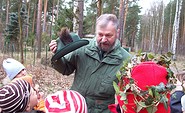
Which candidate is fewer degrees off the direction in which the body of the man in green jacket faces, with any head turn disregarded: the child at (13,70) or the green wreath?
the green wreath

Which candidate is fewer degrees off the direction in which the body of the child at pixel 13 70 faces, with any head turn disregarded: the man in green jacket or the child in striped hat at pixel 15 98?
the man in green jacket

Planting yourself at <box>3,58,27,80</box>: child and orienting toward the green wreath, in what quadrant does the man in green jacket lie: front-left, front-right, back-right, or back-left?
front-left

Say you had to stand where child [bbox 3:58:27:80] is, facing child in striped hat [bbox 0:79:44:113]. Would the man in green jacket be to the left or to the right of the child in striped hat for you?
left

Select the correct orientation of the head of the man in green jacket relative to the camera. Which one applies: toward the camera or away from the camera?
toward the camera

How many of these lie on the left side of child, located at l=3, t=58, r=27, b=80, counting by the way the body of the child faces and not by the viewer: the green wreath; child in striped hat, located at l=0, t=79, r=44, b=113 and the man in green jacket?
0

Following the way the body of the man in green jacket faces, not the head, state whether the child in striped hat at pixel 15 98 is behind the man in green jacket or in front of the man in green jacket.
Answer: in front

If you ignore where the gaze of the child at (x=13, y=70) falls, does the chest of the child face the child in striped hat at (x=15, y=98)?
no

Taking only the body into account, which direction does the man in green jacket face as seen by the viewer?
toward the camera

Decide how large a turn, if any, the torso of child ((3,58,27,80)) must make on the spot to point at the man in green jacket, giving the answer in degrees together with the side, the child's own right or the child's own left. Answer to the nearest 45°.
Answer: approximately 45° to the child's own right

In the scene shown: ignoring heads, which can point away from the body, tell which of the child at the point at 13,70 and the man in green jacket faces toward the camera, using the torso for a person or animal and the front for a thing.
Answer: the man in green jacket

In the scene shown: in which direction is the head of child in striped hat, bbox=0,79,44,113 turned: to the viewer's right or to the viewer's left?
to the viewer's right

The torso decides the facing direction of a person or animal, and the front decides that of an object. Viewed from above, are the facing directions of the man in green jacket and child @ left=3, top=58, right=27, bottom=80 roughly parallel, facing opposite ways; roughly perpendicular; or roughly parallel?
roughly perpendicular

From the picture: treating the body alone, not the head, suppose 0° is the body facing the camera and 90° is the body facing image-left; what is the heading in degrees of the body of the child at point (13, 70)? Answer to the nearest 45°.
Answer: approximately 270°

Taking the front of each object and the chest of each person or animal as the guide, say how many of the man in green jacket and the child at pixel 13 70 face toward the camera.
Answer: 1
